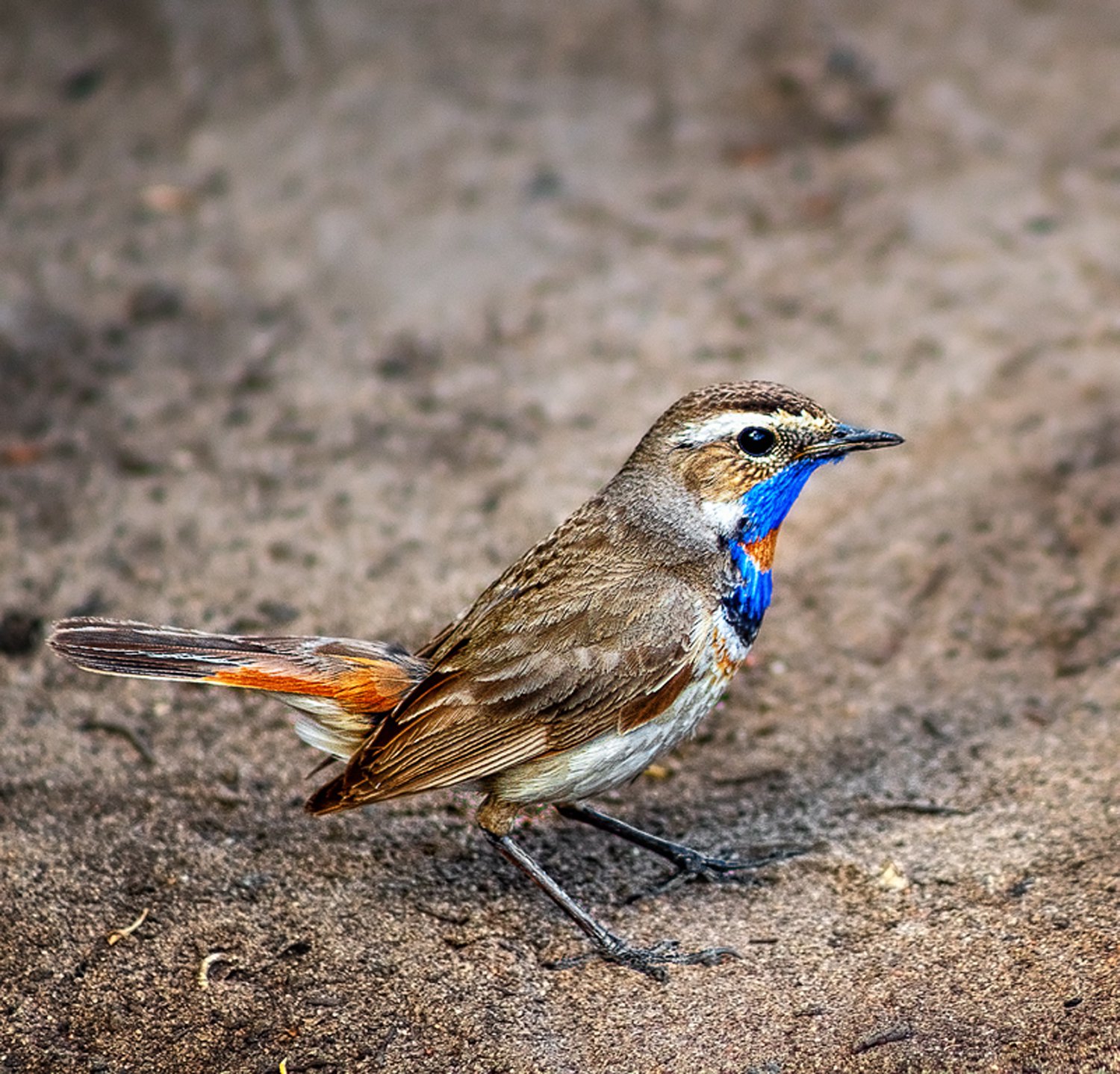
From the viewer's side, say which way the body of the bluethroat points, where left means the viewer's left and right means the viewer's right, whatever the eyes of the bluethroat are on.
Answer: facing to the right of the viewer
